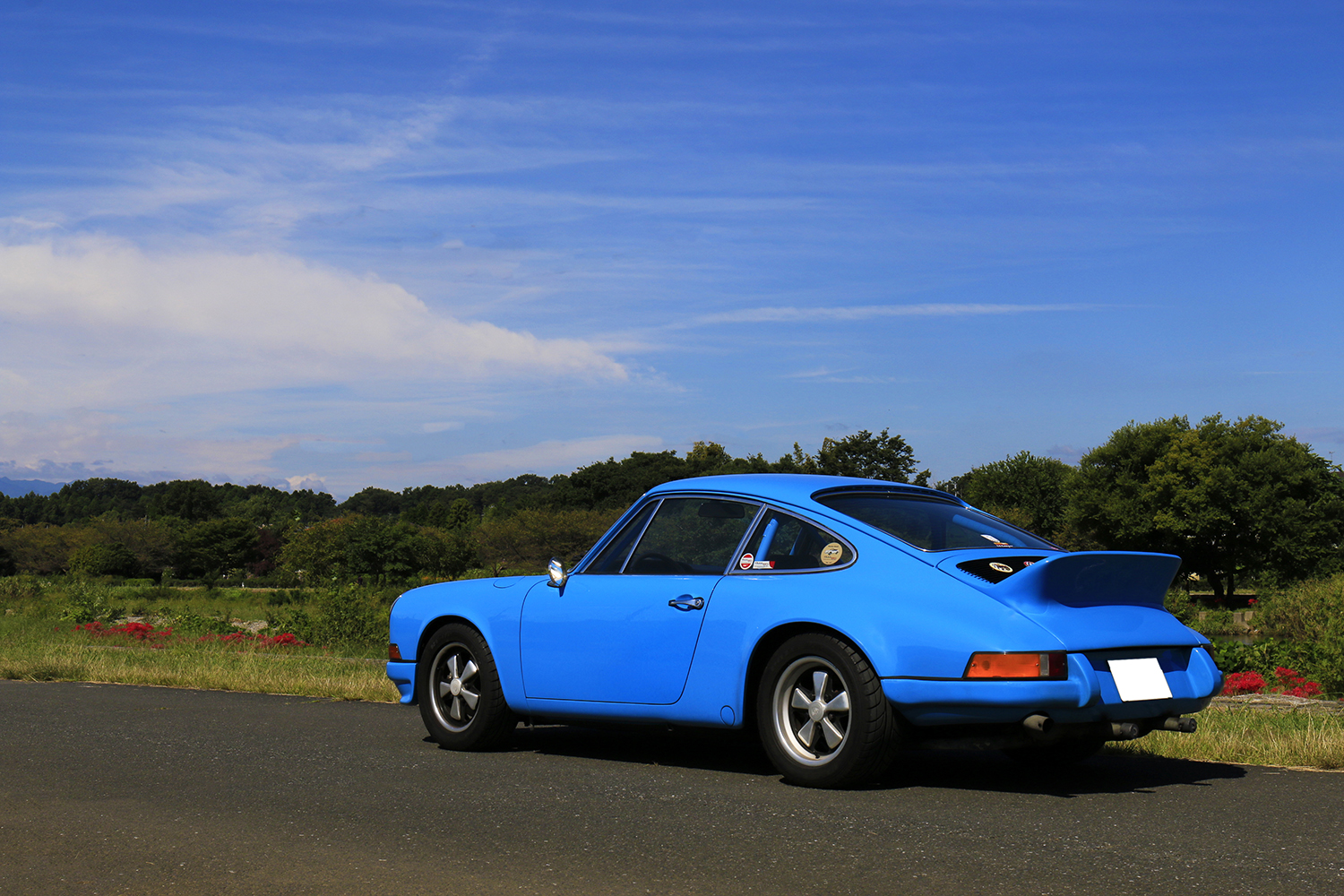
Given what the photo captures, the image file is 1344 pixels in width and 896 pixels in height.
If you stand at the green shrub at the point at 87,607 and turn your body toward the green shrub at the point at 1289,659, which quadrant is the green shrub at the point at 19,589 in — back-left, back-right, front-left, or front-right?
back-left

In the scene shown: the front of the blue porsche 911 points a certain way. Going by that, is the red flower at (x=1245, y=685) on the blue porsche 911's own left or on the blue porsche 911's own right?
on the blue porsche 911's own right

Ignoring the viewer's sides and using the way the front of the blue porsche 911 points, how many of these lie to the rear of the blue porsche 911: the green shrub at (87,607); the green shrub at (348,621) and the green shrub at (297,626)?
0

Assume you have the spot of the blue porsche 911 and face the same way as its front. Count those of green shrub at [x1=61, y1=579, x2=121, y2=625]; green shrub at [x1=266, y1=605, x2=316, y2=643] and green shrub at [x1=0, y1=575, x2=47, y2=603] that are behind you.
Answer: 0

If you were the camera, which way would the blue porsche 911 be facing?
facing away from the viewer and to the left of the viewer

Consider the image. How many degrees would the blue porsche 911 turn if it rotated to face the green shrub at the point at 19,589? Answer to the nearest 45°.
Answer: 0° — it already faces it

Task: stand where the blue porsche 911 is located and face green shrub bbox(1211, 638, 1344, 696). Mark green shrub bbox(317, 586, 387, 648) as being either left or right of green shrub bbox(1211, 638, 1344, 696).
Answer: left

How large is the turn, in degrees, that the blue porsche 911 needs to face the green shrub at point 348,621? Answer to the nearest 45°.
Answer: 0° — it already faces it

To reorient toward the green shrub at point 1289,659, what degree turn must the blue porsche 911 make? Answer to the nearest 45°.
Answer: approximately 90° to its right

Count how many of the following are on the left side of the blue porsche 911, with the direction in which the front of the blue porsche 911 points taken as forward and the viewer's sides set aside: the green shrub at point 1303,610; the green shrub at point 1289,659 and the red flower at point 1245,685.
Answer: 0

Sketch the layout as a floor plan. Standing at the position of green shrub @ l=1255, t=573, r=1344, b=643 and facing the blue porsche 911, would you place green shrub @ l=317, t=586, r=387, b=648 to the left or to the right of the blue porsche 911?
right

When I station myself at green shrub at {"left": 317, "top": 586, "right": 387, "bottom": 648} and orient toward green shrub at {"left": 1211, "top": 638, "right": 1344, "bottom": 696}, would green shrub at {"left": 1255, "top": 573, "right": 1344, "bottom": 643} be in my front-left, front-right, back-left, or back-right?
front-left
